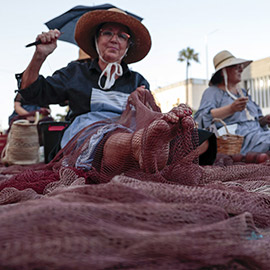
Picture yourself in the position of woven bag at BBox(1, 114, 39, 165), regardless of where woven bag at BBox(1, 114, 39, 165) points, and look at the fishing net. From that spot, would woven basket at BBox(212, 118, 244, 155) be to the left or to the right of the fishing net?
left

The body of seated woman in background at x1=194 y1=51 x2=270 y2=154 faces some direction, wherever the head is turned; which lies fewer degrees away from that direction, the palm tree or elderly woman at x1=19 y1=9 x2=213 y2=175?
the elderly woman

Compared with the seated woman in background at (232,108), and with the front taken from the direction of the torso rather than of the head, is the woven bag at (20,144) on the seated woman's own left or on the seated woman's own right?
on the seated woman's own right
